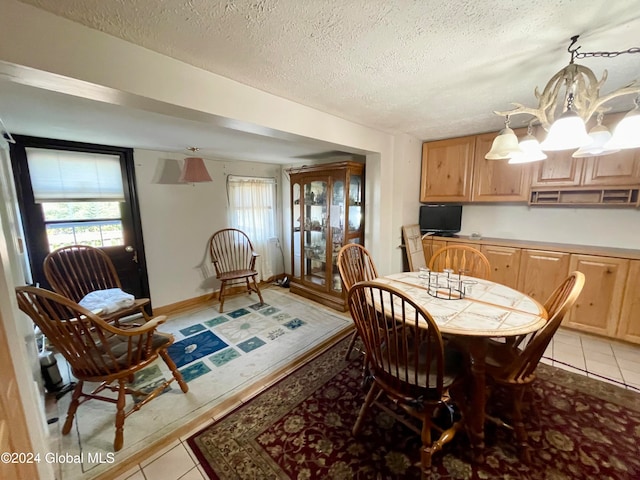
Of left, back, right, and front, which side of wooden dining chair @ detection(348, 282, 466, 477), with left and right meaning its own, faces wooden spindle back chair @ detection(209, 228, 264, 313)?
left

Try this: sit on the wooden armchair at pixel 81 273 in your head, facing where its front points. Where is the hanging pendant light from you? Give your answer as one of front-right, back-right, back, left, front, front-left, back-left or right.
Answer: front-left

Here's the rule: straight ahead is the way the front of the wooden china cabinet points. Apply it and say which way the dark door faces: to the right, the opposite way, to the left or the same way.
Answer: to the left

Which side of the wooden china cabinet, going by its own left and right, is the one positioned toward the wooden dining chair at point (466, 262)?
left

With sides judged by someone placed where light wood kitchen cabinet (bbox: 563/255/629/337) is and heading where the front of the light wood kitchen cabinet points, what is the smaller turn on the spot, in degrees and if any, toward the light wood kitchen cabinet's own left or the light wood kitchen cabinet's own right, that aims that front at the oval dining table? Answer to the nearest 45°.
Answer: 0° — it already faces it

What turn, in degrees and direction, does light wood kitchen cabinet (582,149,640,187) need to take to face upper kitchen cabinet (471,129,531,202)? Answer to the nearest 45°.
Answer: approximately 90° to its right

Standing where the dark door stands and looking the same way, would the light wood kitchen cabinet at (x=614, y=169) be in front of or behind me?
in front

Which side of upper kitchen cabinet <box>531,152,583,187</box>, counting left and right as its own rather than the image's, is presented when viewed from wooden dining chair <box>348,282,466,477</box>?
front

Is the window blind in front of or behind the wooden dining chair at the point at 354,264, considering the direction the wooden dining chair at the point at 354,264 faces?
behind
